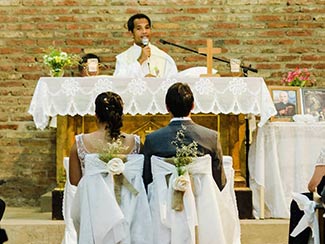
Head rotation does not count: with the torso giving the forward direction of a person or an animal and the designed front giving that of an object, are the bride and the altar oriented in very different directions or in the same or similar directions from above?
very different directions

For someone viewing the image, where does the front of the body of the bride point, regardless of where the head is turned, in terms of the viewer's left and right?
facing away from the viewer

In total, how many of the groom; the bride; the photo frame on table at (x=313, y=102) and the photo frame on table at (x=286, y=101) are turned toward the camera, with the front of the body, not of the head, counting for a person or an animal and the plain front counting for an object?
2

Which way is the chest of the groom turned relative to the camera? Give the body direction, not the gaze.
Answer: away from the camera

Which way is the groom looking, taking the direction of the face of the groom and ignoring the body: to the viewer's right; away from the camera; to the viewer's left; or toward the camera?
away from the camera

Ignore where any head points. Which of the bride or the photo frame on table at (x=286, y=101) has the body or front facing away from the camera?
the bride

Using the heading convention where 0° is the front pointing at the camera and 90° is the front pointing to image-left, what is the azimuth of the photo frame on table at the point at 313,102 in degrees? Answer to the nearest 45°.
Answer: approximately 0°

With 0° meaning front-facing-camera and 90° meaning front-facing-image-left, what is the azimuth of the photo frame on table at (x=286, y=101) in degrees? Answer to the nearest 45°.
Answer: approximately 0°

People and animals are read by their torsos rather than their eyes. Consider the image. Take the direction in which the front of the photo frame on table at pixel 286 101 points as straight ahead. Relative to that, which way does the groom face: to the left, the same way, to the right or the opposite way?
the opposite way

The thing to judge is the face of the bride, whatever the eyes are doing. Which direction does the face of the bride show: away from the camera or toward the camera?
away from the camera
